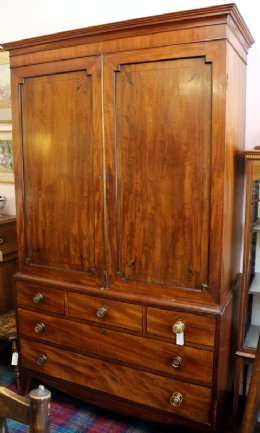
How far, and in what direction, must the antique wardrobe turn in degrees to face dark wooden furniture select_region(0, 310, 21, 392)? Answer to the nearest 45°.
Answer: approximately 90° to its right

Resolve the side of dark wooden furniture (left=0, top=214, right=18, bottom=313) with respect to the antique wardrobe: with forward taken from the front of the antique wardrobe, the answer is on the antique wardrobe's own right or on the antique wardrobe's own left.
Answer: on the antique wardrobe's own right

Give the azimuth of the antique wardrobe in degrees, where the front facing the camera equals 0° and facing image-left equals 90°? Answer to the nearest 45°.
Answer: approximately 45°

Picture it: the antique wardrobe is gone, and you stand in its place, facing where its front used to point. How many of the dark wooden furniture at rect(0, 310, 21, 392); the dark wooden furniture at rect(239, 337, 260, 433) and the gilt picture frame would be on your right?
2

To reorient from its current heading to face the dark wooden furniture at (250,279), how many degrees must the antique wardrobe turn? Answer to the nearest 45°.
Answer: approximately 135° to its left

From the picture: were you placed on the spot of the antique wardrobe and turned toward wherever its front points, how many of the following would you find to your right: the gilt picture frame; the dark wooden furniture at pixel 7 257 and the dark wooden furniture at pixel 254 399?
2
